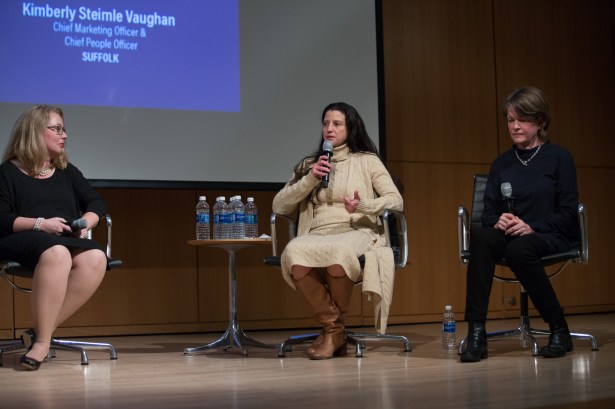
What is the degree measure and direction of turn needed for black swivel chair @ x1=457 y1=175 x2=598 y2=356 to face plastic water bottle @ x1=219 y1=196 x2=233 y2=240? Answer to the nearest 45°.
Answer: approximately 90° to its right

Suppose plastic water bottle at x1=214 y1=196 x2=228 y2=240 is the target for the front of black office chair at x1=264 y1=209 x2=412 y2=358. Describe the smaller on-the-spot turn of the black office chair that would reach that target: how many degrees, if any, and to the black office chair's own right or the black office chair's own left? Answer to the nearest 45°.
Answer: approximately 135° to the black office chair's own right

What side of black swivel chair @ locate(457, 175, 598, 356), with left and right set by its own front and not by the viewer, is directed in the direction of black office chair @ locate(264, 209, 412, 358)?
right

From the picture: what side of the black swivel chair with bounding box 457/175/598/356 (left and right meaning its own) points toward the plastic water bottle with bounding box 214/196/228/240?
right

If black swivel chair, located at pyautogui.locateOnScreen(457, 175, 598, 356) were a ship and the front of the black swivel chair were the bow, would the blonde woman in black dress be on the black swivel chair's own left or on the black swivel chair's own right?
on the black swivel chair's own right

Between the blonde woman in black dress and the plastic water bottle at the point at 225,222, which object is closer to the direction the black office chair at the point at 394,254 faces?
the blonde woman in black dress

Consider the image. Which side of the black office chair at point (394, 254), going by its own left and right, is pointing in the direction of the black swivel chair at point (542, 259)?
left

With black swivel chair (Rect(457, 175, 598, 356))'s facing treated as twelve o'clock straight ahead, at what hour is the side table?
The side table is roughly at 3 o'clock from the black swivel chair.

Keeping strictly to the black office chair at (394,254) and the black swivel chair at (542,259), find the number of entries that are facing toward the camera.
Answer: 2
